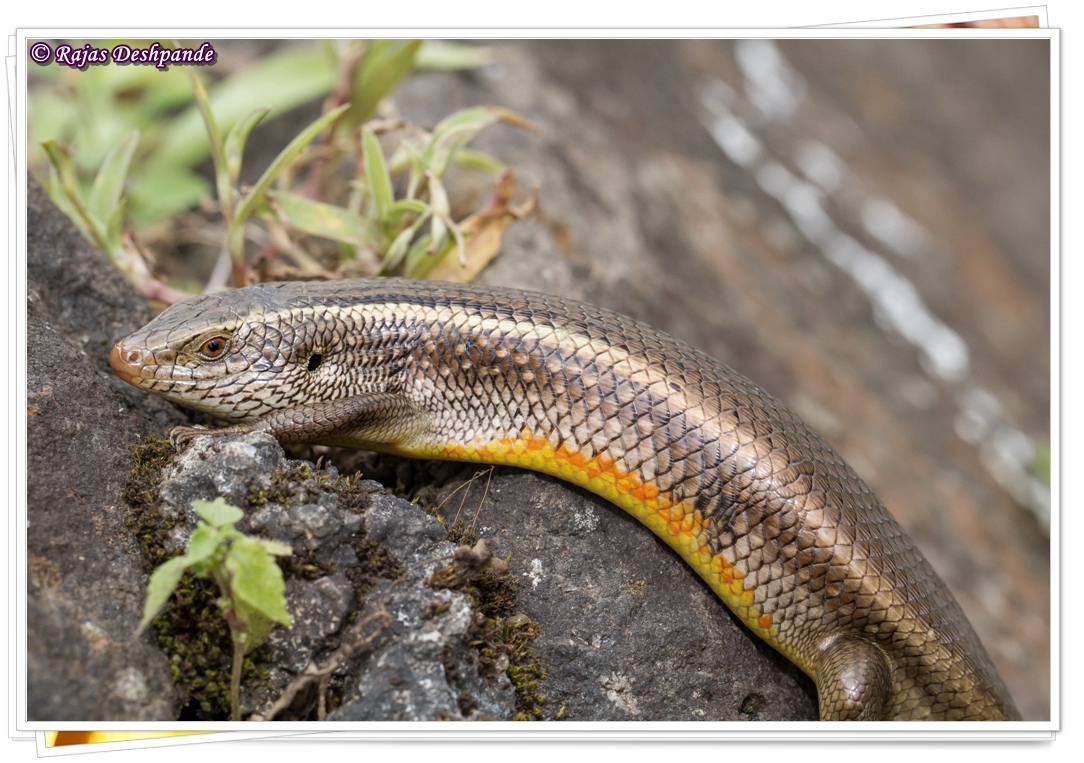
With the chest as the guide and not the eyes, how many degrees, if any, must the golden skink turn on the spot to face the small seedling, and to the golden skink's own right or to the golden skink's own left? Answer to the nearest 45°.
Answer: approximately 45° to the golden skink's own left

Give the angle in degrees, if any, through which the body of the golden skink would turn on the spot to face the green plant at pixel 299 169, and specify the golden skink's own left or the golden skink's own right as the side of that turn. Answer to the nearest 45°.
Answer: approximately 45° to the golden skink's own right

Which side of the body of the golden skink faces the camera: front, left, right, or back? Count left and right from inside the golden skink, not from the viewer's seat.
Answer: left
